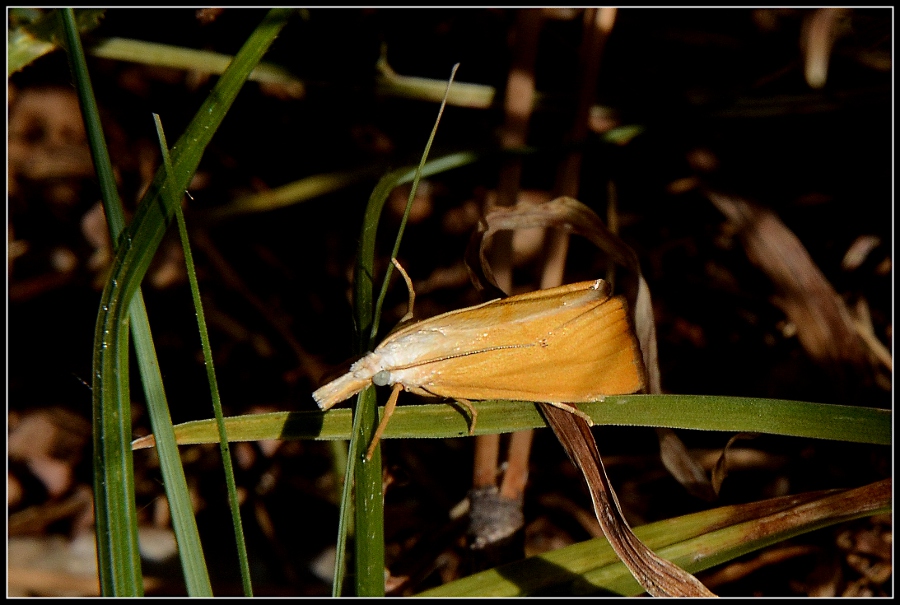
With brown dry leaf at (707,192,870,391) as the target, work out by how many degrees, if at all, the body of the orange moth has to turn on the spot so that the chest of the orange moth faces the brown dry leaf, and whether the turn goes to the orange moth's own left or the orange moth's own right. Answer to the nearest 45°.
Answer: approximately 135° to the orange moth's own right

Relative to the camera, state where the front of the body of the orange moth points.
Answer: to the viewer's left
